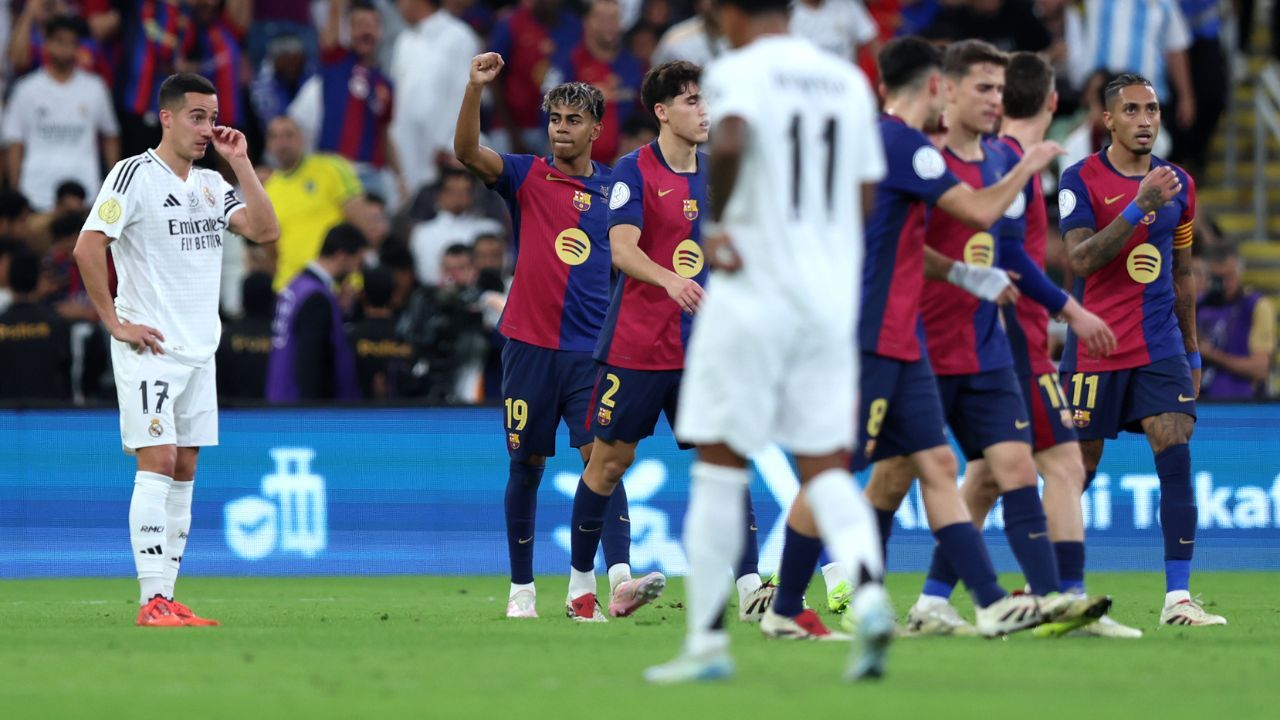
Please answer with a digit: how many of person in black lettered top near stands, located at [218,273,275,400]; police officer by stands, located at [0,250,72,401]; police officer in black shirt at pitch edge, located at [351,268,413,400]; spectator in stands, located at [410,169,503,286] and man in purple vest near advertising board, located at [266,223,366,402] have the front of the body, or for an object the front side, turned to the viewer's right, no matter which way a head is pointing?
1

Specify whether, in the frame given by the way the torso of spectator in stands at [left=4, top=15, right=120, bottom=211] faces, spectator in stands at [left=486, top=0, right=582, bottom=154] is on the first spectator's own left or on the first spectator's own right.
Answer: on the first spectator's own left

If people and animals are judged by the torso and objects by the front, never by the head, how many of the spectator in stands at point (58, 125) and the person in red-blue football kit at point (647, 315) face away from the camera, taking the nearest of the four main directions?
0

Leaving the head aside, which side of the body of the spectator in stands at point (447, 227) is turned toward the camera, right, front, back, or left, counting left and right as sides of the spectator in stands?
front

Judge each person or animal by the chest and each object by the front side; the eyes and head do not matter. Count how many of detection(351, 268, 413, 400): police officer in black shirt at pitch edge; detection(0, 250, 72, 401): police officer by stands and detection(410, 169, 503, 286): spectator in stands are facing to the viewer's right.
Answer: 0

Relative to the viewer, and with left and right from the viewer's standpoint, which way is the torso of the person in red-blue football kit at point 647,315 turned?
facing the viewer and to the right of the viewer

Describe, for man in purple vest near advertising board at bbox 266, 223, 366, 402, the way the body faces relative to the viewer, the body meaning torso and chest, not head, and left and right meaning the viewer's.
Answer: facing to the right of the viewer

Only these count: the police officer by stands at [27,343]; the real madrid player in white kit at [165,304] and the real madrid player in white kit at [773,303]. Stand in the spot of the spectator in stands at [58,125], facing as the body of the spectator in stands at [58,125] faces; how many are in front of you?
3

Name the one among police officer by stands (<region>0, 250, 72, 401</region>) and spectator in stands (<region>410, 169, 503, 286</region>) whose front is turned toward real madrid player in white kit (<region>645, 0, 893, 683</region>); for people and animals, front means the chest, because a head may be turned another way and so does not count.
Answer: spectator in stands (<region>410, 169, 503, 286</region>)

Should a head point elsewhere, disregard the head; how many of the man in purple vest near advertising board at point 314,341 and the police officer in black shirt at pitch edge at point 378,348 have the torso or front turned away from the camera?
1

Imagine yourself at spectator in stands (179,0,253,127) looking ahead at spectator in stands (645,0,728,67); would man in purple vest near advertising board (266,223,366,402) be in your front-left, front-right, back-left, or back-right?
front-right

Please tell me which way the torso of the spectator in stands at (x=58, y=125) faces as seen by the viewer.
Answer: toward the camera
